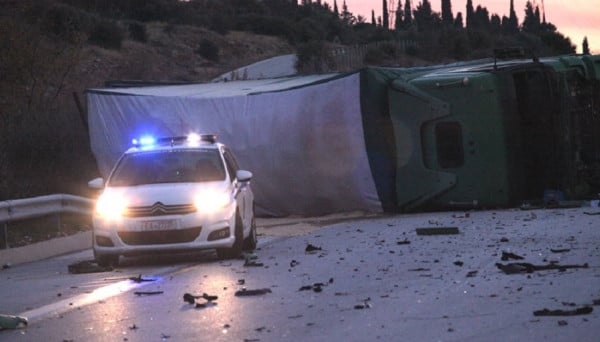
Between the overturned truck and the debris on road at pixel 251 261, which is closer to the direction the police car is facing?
the debris on road

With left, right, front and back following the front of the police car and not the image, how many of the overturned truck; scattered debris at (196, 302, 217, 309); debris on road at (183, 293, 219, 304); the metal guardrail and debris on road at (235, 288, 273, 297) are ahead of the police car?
3

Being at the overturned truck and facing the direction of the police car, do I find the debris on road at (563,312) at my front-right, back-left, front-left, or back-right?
front-left

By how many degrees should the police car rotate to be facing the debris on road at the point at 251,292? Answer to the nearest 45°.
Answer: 0° — it already faces it

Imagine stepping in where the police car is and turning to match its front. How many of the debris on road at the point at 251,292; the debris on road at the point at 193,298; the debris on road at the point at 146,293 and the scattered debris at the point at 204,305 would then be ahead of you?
4

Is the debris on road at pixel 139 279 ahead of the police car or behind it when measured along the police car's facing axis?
ahead

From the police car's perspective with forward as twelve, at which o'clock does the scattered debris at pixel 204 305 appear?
The scattered debris is roughly at 12 o'clock from the police car.

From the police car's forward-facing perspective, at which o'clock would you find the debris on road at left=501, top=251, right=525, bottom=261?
The debris on road is roughly at 10 o'clock from the police car.

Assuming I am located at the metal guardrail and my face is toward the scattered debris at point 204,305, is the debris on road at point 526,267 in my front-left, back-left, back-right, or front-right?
front-left

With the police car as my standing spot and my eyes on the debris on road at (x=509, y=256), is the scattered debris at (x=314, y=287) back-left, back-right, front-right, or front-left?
front-right

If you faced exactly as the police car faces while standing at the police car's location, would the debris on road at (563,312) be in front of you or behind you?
in front

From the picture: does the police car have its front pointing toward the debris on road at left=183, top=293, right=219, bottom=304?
yes

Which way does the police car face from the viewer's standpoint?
toward the camera

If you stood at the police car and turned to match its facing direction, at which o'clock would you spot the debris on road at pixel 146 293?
The debris on road is roughly at 12 o'clock from the police car.

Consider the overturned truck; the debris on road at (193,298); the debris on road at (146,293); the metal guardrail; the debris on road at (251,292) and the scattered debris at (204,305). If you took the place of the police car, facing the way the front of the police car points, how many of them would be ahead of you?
4
